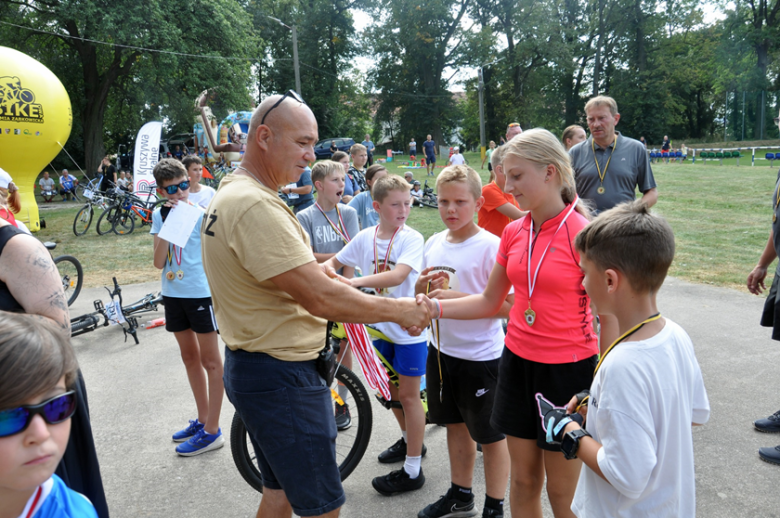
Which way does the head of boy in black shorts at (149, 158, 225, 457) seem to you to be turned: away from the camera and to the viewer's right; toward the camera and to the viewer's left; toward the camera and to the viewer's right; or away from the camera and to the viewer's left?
toward the camera and to the viewer's right

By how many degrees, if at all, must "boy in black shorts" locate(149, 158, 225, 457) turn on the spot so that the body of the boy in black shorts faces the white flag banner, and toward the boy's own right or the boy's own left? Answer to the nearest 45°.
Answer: approximately 135° to the boy's own right

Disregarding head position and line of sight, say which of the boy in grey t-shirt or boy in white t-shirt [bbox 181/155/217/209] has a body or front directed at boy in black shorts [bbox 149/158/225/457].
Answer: the boy in white t-shirt

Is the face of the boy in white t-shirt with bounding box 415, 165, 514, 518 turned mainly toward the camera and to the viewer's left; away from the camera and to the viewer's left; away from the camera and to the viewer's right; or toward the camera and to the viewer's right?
toward the camera and to the viewer's left

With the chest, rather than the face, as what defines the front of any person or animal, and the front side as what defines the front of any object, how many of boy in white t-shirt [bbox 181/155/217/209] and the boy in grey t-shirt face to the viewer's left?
0

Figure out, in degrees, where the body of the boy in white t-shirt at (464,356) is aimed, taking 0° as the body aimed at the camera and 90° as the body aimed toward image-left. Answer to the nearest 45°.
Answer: approximately 45°

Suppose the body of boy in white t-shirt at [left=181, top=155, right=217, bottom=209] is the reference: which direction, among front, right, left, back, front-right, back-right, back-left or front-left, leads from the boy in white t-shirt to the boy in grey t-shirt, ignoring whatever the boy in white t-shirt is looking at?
front-left

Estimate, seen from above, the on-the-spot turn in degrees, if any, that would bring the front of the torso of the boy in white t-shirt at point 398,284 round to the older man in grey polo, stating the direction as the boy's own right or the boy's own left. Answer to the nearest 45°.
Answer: approximately 180°
